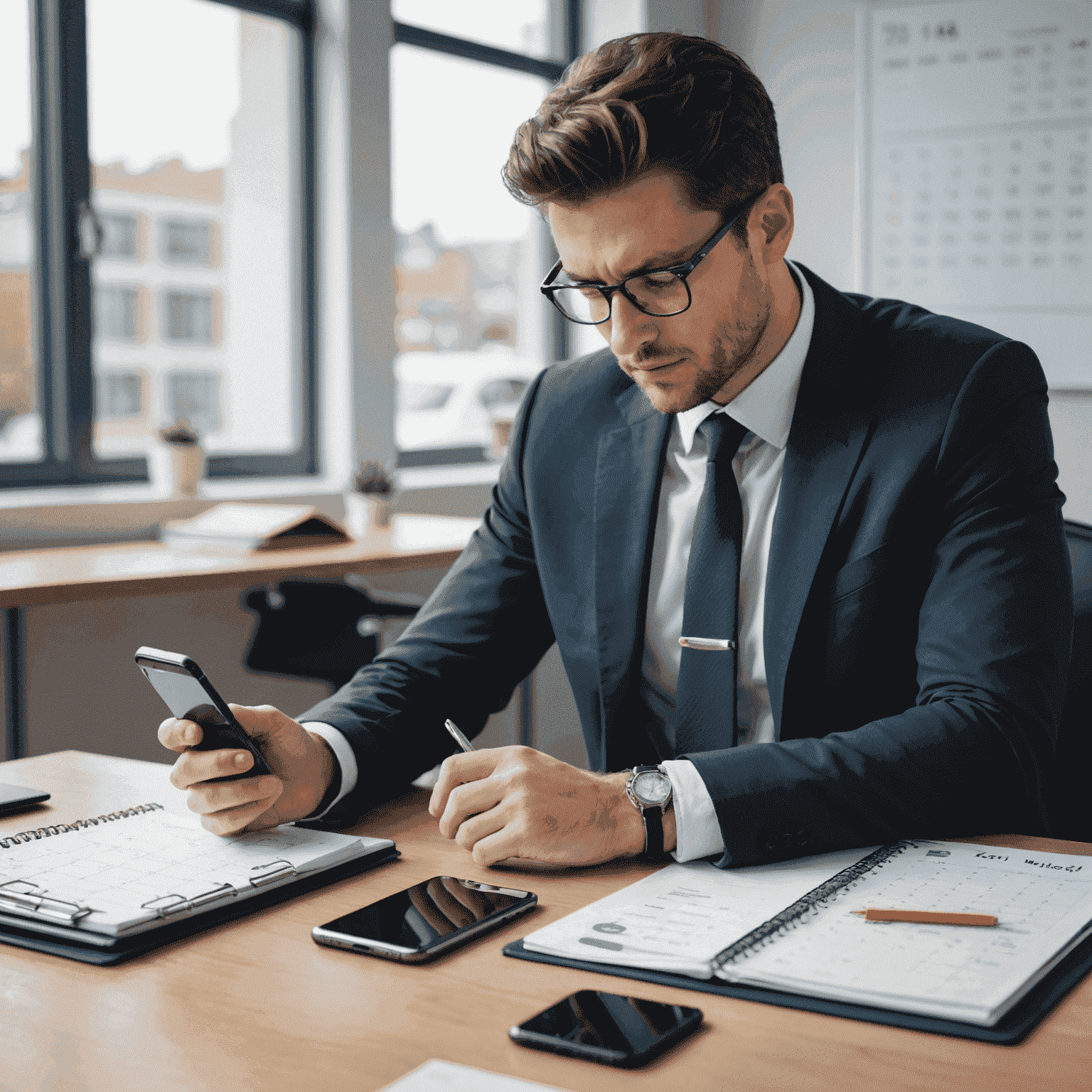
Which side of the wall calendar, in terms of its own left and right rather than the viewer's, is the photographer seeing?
front

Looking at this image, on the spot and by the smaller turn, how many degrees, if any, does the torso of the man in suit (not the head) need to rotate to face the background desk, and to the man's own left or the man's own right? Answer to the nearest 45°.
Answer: approximately 90° to the man's own right

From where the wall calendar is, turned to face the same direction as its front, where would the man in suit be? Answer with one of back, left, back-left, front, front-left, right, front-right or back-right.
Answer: front

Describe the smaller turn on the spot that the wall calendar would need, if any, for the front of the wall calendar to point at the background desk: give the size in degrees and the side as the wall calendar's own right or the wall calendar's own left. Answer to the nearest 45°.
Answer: approximately 45° to the wall calendar's own right

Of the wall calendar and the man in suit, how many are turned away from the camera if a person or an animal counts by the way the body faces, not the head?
0

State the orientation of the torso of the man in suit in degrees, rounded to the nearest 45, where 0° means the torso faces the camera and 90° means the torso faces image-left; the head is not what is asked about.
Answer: approximately 45°

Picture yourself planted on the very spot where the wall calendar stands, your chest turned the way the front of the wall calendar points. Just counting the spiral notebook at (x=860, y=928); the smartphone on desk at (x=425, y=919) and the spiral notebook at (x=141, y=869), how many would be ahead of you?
3

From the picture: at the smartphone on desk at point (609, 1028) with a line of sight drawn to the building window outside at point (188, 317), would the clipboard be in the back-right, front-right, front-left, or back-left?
front-left

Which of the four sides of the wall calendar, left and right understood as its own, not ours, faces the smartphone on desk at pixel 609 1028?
front

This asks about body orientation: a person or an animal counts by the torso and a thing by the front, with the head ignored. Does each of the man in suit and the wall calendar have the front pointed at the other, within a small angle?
no

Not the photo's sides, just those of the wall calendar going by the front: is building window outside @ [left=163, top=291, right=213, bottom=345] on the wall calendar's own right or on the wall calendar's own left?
on the wall calendar's own right

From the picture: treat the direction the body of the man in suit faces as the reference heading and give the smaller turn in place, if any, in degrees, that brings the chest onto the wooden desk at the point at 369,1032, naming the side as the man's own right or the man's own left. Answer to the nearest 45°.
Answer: approximately 45° to the man's own left

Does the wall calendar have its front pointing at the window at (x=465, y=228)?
no

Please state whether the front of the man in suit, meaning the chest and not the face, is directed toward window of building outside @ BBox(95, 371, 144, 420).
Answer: no

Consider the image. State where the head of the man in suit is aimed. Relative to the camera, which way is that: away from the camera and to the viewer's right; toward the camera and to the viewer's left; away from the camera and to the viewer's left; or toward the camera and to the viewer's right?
toward the camera and to the viewer's left

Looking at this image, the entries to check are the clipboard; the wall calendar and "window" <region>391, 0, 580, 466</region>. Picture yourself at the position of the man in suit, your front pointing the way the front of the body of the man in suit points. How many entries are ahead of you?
1
